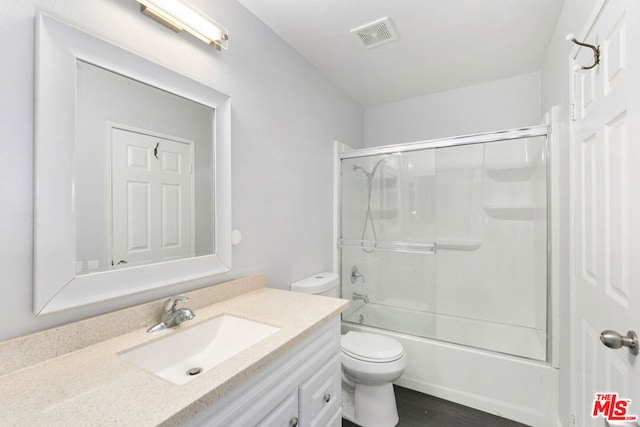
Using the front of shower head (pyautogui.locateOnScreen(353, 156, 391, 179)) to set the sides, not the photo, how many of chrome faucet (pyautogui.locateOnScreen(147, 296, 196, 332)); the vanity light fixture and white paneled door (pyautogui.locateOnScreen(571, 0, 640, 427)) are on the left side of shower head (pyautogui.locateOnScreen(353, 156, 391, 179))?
0

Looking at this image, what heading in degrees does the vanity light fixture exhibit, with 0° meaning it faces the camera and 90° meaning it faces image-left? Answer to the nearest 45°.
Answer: approximately 315°

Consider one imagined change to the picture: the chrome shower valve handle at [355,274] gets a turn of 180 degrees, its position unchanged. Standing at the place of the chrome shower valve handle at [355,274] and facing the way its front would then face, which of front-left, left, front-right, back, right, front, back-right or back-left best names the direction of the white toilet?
back-left

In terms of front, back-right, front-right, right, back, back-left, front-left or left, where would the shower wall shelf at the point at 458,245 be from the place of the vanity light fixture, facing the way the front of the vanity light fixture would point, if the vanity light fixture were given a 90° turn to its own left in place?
front-right

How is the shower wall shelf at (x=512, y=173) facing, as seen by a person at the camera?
facing the viewer

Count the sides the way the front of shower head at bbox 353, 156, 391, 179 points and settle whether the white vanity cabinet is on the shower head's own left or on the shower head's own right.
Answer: on the shower head's own right

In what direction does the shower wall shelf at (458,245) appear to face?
toward the camera

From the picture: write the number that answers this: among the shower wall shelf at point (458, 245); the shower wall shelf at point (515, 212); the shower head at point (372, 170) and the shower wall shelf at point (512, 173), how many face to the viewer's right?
1

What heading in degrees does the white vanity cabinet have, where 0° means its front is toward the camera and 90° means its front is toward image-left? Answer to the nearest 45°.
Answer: approximately 315°

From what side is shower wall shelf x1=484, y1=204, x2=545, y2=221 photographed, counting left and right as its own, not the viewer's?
front

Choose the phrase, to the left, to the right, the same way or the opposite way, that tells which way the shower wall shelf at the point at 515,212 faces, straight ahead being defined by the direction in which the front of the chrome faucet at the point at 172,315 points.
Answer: to the right
